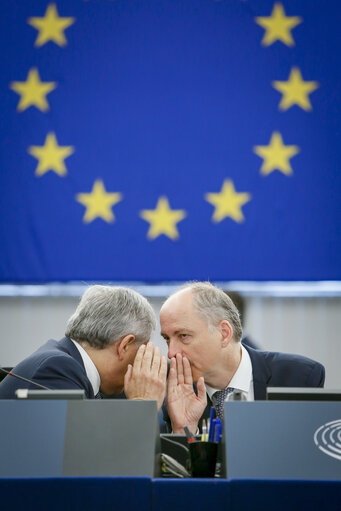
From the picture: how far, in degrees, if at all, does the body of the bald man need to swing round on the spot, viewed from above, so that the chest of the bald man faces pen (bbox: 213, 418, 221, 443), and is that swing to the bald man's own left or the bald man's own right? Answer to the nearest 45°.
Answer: approximately 45° to the bald man's own left

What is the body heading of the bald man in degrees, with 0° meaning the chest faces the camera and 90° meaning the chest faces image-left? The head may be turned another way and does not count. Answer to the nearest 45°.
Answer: approximately 45°

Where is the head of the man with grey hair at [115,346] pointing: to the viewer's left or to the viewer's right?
to the viewer's right
